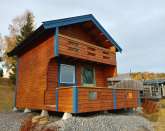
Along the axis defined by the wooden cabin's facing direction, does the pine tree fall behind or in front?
behind

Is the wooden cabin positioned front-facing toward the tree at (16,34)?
no

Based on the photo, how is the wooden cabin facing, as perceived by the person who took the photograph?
facing the viewer and to the right of the viewer
